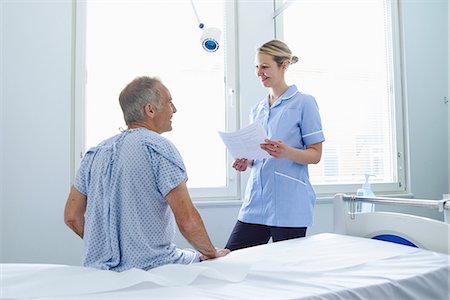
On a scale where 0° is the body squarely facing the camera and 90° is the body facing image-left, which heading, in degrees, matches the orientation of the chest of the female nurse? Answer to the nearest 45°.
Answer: approximately 45°

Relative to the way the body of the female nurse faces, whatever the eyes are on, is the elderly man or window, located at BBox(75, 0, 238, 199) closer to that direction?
the elderly man

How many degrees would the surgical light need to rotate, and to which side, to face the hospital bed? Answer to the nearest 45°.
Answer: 0° — it already faces it

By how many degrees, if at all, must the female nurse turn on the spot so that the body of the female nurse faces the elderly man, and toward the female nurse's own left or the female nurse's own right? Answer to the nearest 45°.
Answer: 0° — they already face them

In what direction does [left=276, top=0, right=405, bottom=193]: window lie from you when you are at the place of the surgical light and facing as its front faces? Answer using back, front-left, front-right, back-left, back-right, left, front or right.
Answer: back-left

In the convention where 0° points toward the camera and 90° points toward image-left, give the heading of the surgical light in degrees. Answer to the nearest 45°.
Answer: approximately 0°
